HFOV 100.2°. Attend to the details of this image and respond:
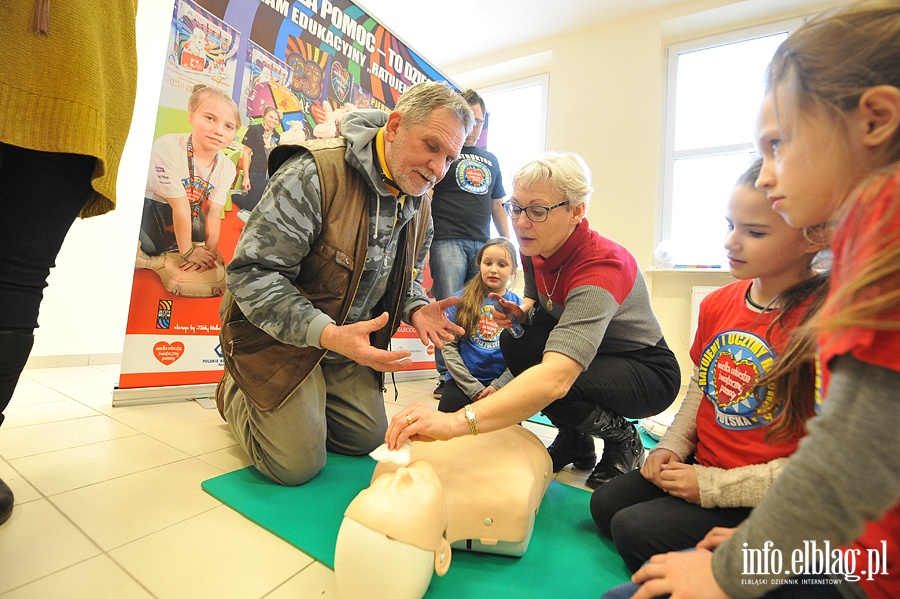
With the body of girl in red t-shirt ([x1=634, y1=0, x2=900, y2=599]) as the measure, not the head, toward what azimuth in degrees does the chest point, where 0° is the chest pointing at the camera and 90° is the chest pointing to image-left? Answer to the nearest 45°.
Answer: approximately 90°

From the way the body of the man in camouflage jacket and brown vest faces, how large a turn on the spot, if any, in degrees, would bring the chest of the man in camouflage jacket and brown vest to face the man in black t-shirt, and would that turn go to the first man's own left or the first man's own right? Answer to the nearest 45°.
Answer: approximately 90° to the first man's own left

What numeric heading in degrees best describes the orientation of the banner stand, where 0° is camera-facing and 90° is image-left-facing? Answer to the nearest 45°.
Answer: approximately 315°

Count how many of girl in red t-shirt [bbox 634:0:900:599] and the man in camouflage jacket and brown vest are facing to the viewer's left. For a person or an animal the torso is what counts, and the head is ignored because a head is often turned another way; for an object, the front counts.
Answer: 1

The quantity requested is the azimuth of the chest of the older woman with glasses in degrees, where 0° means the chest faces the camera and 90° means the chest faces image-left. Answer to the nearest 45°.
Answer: approximately 45°

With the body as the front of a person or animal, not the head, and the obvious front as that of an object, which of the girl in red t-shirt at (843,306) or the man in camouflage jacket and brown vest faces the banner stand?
the girl in red t-shirt

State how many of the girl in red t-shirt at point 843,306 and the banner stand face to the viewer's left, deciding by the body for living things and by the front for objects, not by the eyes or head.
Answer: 1

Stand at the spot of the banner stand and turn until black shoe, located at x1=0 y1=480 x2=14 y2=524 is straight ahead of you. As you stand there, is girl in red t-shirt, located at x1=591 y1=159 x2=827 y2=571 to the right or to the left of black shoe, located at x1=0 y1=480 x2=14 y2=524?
left

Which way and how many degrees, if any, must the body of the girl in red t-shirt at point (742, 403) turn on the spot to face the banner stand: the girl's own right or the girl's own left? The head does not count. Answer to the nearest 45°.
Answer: approximately 45° to the girl's own right

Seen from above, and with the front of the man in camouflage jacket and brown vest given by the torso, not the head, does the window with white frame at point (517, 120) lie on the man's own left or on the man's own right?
on the man's own left

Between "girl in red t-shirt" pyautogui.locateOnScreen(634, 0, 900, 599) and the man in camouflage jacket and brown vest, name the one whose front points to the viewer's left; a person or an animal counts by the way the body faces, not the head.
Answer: the girl in red t-shirt

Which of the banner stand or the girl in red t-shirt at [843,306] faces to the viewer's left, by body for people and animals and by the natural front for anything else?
the girl in red t-shirt

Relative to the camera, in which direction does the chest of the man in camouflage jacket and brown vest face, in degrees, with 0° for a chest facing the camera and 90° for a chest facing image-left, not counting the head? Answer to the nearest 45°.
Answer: approximately 315°
